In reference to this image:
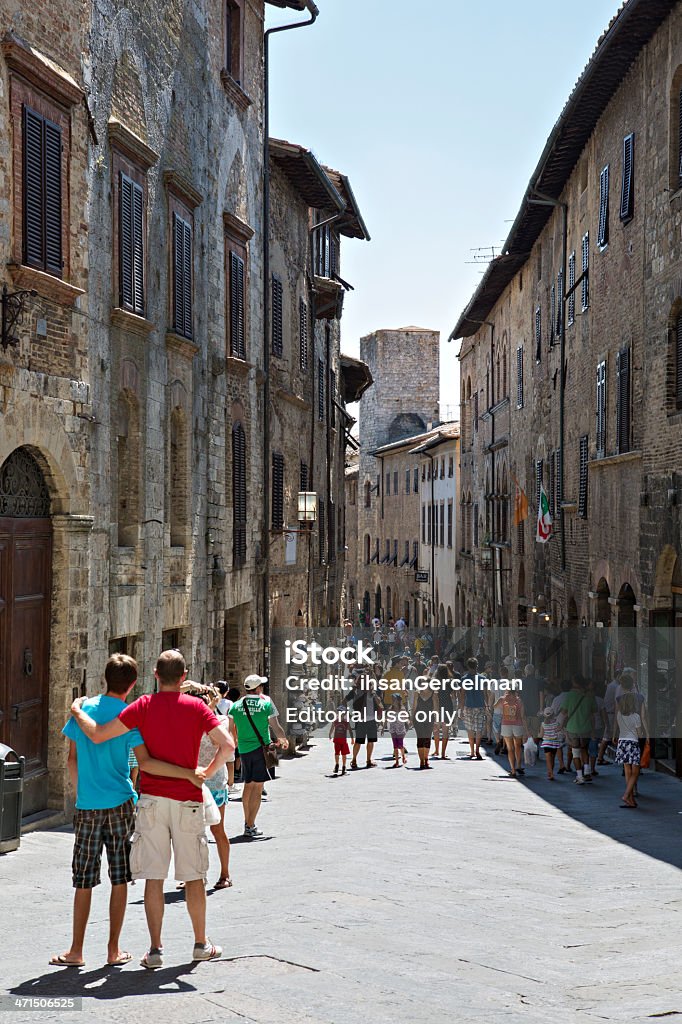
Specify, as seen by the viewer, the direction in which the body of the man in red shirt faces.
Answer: away from the camera

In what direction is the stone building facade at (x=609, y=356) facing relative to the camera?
to the viewer's left

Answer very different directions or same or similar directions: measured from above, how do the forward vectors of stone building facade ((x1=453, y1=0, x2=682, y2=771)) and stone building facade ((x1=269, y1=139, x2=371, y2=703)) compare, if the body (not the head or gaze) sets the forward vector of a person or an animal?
very different directions

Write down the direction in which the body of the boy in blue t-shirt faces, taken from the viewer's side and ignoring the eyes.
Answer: away from the camera

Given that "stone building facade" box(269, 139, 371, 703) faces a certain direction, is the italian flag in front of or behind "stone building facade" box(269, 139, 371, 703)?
in front

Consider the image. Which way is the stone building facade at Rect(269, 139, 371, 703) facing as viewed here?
to the viewer's right

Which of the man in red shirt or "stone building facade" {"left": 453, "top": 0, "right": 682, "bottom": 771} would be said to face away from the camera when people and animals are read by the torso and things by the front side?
the man in red shirt

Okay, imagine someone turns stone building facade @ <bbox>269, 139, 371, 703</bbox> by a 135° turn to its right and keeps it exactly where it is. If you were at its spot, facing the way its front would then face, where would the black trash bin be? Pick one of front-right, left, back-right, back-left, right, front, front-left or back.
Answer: front-left

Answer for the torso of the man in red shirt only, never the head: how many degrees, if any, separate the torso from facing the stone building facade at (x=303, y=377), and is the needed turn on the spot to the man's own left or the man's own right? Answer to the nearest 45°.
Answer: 0° — they already face it

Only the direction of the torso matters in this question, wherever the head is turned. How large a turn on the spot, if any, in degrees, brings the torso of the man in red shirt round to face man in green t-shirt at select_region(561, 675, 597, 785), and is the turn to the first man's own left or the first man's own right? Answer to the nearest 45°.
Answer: approximately 45° to the first man's own right

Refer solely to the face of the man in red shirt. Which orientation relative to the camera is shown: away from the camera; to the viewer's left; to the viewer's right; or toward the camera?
away from the camera

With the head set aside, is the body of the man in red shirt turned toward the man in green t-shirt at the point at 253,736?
yes

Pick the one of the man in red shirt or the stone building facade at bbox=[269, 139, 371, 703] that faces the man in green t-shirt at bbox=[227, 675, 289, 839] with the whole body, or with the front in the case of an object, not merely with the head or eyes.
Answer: the man in red shirt

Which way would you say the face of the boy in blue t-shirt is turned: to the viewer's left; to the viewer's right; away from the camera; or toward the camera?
away from the camera

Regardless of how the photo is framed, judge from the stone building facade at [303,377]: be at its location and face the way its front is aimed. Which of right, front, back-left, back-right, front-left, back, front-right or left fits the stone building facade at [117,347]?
right
